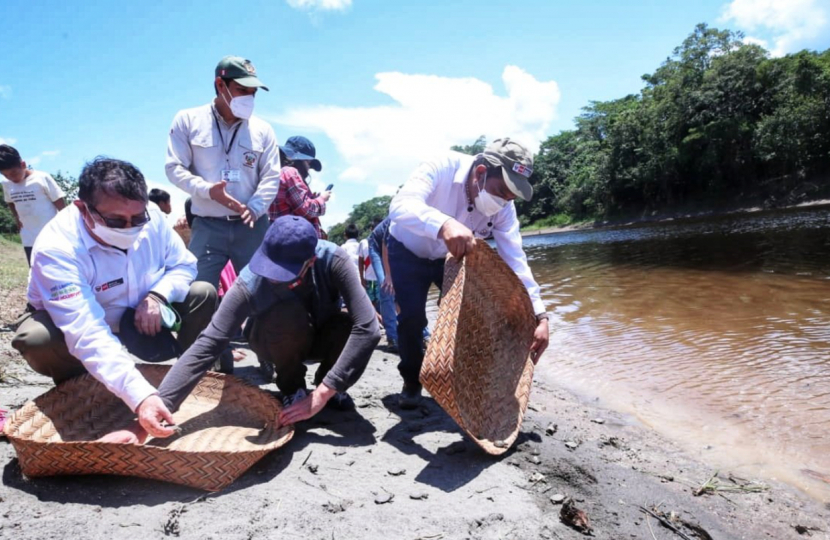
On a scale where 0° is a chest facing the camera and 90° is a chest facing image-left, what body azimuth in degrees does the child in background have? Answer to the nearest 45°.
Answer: approximately 45°

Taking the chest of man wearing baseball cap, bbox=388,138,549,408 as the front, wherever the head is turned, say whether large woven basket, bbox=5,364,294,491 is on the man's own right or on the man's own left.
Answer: on the man's own right

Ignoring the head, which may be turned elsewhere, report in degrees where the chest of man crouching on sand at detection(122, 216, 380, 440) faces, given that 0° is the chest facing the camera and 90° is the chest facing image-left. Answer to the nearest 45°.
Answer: approximately 45°

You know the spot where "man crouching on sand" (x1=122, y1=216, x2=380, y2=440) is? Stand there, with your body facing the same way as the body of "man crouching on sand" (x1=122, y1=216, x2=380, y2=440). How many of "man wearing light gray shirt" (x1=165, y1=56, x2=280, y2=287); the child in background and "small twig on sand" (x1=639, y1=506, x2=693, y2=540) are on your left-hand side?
1

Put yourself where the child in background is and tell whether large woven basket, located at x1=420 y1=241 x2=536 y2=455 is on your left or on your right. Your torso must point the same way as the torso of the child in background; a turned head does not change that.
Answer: on your left
